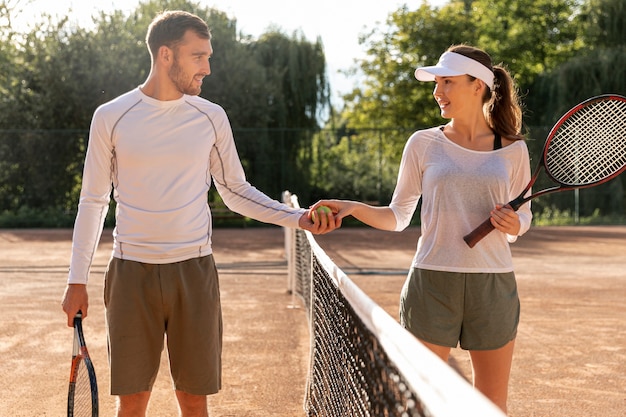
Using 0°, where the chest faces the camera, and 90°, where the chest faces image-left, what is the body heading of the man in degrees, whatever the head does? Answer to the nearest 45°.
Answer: approximately 0°

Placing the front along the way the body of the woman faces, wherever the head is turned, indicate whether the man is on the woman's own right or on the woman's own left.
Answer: on the woman's own right

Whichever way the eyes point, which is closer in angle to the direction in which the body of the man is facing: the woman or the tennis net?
the tennis net

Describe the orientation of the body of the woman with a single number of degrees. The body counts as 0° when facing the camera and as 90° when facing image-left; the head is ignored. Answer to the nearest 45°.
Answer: approximately 0°

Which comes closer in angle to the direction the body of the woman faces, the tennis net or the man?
the tennis net

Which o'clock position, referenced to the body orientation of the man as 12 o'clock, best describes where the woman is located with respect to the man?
The woman is roughly at 9 o'clock from the man.

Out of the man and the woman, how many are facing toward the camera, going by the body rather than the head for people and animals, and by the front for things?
2
